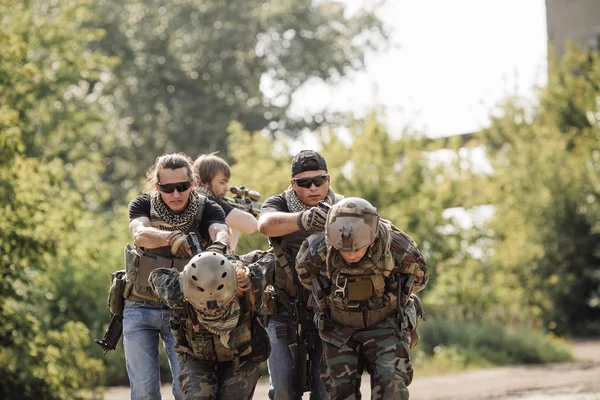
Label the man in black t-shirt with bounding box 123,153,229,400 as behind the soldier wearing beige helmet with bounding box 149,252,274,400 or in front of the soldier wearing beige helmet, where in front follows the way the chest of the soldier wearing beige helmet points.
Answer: behind

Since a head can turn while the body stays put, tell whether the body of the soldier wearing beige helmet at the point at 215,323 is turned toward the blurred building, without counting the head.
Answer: no

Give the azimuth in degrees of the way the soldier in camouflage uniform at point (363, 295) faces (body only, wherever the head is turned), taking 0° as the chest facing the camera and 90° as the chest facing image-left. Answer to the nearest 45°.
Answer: approximately 0°

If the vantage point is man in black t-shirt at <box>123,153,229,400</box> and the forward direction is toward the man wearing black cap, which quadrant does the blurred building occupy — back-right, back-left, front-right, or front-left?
front-left

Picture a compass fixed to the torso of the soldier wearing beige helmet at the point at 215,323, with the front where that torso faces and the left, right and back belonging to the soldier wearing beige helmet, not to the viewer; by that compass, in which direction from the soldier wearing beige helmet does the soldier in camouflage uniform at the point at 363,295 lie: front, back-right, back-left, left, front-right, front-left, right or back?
left

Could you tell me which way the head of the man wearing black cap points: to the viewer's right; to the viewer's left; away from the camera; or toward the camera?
toward the camera

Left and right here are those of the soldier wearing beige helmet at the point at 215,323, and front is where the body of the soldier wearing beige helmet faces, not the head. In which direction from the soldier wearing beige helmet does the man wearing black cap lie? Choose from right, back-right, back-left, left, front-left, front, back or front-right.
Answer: back-left

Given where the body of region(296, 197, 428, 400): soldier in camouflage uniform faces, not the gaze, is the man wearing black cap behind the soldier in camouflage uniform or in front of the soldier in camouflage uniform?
behind

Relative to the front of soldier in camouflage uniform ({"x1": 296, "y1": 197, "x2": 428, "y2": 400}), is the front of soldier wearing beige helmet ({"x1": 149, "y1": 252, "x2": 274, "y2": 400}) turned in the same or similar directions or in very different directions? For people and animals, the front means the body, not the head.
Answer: same or similar directions

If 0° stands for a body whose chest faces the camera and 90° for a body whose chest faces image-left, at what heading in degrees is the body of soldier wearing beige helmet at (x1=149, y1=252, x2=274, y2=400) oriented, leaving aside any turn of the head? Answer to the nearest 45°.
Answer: approximately 0°

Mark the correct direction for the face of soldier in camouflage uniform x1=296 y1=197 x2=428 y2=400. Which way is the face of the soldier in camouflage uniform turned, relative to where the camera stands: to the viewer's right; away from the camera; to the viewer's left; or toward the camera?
toward the camera

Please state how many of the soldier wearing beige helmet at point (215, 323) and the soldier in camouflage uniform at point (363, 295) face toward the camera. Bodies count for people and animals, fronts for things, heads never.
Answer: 2

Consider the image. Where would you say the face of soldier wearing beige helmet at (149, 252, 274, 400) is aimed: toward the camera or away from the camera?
toward the camera

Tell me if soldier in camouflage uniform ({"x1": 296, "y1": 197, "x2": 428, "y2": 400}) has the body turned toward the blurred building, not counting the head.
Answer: no

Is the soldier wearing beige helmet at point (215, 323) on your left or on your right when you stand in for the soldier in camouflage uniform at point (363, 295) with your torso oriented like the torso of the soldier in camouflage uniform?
on your right
